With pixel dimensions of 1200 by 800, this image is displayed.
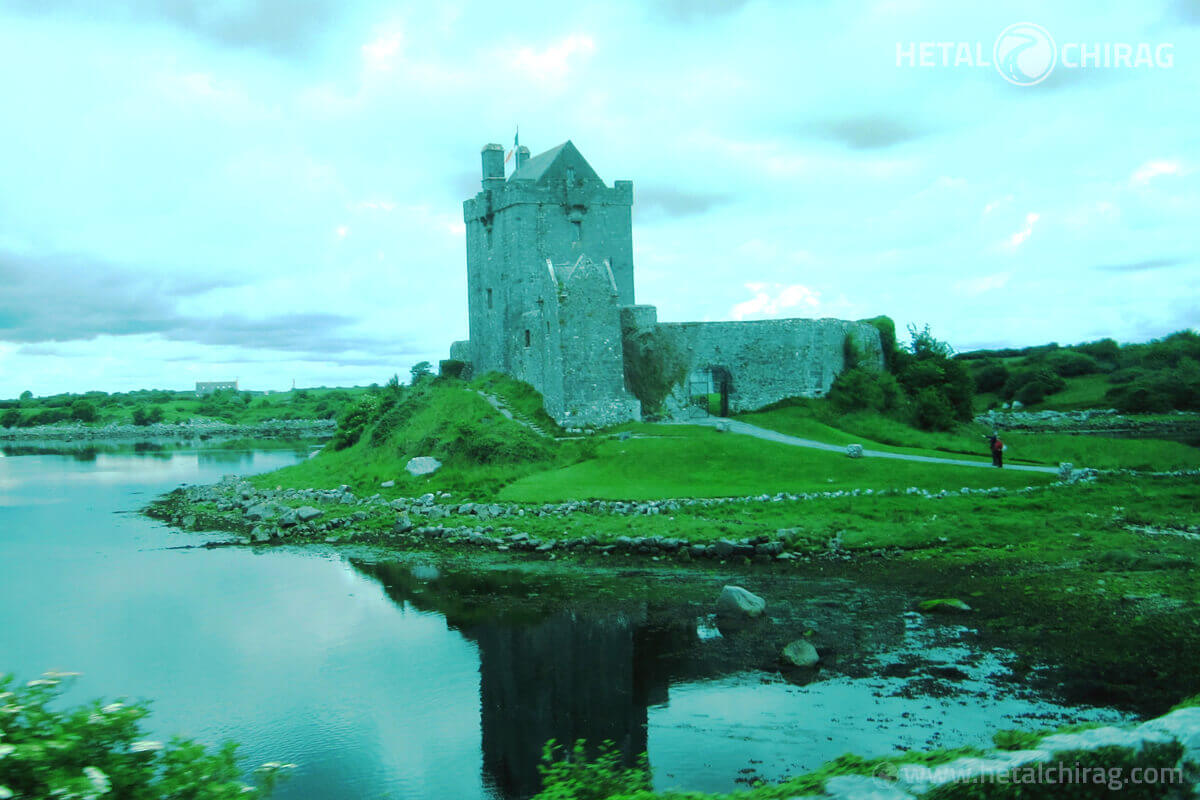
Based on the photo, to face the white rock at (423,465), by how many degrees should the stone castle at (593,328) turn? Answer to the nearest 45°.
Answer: approximately 45° to its right

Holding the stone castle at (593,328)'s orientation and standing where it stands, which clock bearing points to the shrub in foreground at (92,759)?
The shrub in foreground is roughly at 12 o'clock from the stone castle.

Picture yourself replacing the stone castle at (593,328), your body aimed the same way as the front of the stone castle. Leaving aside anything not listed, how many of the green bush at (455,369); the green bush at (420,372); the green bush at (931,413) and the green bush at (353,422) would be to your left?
1

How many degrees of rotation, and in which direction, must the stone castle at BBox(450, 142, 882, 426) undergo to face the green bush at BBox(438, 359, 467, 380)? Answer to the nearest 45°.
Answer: approximately 135° to its right

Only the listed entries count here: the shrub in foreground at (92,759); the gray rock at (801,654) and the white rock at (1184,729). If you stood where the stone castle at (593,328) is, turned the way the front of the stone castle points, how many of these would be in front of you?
3

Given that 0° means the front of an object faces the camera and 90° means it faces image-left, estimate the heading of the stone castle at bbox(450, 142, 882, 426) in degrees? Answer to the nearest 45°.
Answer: approximately 0°

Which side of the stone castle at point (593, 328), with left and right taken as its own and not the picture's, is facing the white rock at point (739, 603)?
front

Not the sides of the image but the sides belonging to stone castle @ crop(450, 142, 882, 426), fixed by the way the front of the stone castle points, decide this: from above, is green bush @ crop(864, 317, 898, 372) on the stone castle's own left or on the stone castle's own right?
on the stone castle's own left

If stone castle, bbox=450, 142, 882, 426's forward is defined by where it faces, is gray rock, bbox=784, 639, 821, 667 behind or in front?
in front

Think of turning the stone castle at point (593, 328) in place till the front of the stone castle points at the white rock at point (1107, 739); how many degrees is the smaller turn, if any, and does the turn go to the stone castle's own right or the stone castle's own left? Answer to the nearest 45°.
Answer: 0° — it already faces it

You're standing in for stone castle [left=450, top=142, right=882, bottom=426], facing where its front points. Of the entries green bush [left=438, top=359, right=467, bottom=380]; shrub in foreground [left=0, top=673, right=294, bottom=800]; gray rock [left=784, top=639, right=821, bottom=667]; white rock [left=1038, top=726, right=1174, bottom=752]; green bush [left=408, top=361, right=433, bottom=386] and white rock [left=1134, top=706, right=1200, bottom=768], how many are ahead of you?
4
